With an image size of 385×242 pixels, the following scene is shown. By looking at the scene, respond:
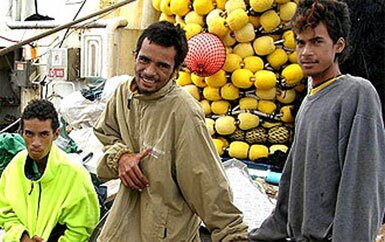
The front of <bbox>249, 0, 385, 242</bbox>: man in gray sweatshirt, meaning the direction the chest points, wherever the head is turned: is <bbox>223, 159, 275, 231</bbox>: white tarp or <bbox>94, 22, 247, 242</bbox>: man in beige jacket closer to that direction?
the man in beige jacket

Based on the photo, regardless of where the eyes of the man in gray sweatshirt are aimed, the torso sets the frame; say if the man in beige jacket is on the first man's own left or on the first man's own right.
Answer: on the first man's own right

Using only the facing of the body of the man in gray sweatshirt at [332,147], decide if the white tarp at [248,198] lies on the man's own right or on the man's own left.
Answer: on the man's own right

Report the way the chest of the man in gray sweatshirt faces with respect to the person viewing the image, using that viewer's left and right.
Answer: facing the viewer and to the left of the viewer

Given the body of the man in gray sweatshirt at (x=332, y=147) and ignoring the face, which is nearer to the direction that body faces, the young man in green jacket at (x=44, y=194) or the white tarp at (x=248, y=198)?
the young man in green jacket

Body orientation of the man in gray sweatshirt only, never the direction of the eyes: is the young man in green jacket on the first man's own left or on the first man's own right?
on the first man's own right
